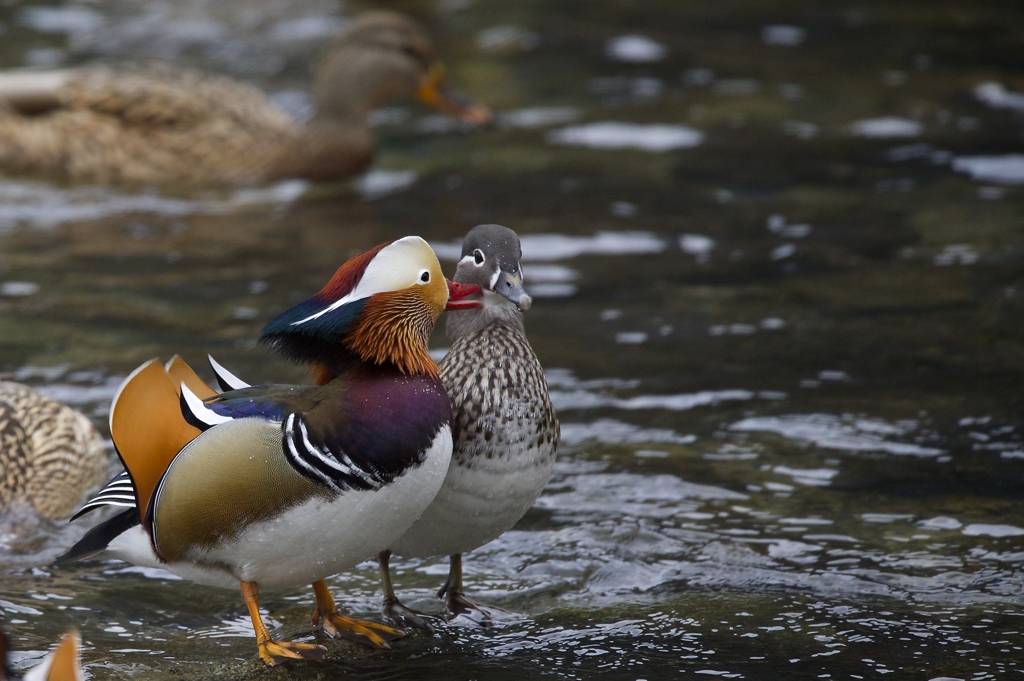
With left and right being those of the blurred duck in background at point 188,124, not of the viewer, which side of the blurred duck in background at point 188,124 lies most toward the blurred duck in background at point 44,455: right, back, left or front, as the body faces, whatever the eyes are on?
right

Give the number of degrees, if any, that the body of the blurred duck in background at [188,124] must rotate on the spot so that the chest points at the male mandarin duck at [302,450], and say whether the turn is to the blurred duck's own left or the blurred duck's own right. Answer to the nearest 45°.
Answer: approximately 90° to the blurred duck's own right

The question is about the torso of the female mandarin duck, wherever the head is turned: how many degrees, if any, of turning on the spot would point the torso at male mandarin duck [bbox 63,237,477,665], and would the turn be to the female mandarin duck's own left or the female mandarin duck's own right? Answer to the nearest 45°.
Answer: approximately 90° to the female mandarin duck's own right

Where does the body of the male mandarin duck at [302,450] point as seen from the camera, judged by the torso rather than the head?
to the viewer's right

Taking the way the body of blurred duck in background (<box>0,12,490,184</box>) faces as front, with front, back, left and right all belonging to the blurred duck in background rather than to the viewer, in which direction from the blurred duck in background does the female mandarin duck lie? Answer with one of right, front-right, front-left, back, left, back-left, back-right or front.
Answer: right

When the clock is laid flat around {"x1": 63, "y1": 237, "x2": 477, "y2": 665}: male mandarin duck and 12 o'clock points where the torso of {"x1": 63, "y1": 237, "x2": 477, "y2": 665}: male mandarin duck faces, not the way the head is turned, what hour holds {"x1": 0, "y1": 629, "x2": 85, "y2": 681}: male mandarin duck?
{"x1": 0, "y1": 629, "x2": 85, "y2": 681}: male mandarin duck is roughly at 4 o'clock from {"x1": 63, "y1": 237, "x2": 477, "y2": 665}: male mandarin duck.

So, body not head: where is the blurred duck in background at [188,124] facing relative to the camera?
to the viewer's right

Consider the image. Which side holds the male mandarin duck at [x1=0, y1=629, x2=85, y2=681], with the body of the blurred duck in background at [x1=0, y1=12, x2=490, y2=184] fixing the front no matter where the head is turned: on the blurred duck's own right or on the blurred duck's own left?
on the blurred duck's own right

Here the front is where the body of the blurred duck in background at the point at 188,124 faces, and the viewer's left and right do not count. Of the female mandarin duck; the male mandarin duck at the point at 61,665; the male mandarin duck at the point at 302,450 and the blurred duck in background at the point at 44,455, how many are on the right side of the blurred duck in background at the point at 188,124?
4

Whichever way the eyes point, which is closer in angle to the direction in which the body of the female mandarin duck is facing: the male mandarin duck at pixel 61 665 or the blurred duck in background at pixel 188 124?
the male mandarin duck

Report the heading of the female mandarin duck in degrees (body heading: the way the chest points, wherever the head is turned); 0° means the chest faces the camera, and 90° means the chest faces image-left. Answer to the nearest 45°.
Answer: approximately 315°

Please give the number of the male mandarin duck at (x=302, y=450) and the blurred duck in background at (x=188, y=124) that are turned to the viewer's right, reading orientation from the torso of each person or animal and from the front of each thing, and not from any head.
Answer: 2
